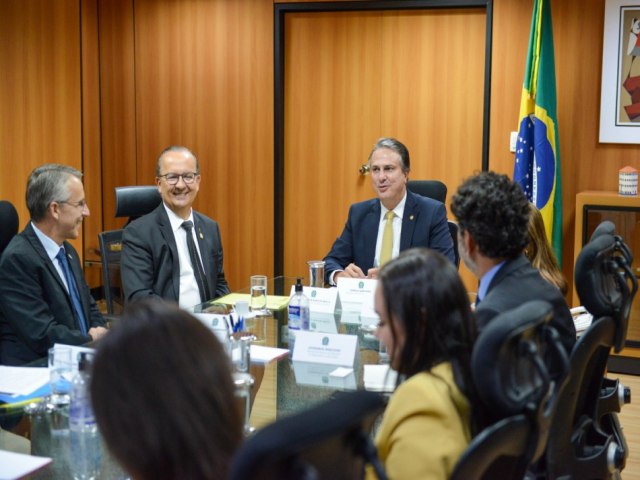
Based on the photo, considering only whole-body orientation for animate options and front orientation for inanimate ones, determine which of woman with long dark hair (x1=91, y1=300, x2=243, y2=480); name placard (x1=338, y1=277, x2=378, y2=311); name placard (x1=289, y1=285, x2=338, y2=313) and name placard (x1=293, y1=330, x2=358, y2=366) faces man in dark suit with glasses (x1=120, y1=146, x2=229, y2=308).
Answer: the woman with long dark hair

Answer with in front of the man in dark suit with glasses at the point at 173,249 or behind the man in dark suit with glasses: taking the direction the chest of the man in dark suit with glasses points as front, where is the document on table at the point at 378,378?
in front

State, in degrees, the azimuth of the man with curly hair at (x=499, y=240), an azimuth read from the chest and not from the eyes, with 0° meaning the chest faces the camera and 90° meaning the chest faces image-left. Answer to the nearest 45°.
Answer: approximately 135°

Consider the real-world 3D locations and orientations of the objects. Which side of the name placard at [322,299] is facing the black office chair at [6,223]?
right

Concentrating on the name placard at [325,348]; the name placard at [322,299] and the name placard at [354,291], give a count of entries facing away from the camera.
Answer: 0

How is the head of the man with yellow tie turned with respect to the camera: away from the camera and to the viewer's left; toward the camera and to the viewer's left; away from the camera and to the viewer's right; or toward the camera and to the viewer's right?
toward the camera and to the viewer's left

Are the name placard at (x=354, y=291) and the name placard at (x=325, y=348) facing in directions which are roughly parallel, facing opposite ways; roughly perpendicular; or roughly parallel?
roughly parallel

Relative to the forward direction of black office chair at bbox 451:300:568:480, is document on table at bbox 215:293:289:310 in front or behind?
in front

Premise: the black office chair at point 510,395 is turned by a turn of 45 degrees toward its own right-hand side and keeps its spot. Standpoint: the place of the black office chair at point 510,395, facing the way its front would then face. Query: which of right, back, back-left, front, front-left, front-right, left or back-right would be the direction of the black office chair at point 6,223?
front-left

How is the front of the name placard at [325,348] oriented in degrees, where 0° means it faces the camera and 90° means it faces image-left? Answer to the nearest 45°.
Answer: approximately 0°

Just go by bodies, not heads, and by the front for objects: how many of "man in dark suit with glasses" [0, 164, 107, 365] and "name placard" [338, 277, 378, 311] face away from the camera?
0

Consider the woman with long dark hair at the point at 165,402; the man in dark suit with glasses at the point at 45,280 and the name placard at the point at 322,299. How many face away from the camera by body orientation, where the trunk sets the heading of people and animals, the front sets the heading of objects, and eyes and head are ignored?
1

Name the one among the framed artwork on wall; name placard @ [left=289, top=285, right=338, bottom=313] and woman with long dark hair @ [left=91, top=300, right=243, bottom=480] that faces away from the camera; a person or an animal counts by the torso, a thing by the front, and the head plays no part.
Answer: the woman with long dark hair

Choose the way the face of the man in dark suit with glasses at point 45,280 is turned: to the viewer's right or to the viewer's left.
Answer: to the viewer's right

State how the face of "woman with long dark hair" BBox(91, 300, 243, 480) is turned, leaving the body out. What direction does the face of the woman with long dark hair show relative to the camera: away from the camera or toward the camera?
away from the camera

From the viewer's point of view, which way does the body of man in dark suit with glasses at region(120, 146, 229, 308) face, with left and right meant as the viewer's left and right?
facing the viewer and to the right of the viewer

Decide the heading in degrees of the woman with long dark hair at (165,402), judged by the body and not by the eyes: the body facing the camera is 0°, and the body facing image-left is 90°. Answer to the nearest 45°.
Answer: approximately 180°

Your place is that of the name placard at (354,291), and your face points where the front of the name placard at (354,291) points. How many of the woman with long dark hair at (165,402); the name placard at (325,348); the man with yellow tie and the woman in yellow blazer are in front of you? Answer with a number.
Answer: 3

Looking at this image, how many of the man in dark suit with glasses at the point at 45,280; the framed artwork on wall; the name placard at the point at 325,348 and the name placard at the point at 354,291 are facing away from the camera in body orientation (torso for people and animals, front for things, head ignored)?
0

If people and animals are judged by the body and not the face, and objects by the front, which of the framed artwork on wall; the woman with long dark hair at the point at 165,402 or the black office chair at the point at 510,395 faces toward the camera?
the framed artwork on wall

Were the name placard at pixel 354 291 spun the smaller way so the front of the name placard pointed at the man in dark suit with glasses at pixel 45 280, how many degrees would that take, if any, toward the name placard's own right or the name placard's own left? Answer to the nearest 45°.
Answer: approximately 90° to the name placard's own right

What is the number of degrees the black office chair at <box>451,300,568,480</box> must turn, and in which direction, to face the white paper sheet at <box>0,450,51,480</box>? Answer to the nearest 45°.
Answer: approximately 45° to its left
